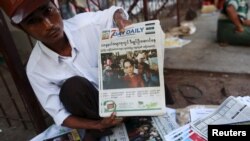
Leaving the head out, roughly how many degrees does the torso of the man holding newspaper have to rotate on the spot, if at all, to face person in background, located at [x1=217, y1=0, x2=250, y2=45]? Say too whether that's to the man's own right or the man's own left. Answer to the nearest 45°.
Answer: approximately 90° to the man's own left

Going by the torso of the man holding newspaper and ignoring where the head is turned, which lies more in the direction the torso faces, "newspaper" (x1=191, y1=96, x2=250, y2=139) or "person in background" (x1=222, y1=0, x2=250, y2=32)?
the newspaper

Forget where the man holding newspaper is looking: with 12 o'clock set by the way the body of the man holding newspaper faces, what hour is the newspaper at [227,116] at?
The newspaper is roughly at 11 o'clock from the man holding newspaper.

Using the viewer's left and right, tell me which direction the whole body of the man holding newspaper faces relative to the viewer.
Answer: facing the viewer and to the right of the viewer

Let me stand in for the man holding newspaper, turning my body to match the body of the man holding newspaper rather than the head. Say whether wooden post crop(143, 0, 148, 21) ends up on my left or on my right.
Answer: on my left

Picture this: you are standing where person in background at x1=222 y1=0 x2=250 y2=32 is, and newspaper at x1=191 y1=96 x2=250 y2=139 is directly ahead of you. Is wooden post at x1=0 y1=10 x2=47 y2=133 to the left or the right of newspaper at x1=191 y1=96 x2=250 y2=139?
right
